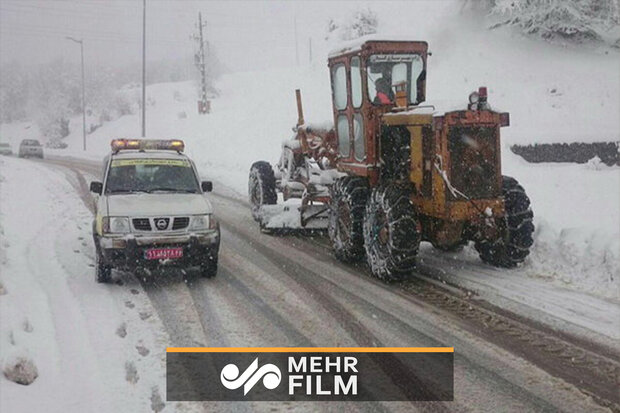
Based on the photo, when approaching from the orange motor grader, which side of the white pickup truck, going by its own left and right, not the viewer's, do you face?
left

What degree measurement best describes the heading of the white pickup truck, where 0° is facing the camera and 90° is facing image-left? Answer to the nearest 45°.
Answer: approximately 0°

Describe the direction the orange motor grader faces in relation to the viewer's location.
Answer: facing away from the viewer and to the left of the viewer

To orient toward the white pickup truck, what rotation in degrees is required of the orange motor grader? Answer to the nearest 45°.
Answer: approximately 45° to its left

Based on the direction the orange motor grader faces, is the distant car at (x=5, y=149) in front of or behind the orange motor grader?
in front

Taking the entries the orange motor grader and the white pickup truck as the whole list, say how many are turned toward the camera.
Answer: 1

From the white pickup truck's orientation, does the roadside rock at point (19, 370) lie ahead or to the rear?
ahead
